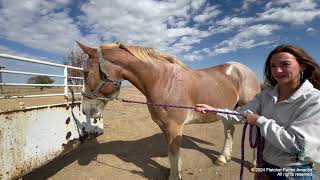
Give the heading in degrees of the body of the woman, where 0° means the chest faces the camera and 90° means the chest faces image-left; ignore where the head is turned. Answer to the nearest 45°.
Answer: approximately 45°

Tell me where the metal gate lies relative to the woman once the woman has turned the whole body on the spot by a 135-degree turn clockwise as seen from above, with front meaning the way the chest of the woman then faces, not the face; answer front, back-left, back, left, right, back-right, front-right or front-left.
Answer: left

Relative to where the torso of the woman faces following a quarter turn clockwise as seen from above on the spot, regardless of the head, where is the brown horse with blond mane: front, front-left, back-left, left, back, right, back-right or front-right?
front
